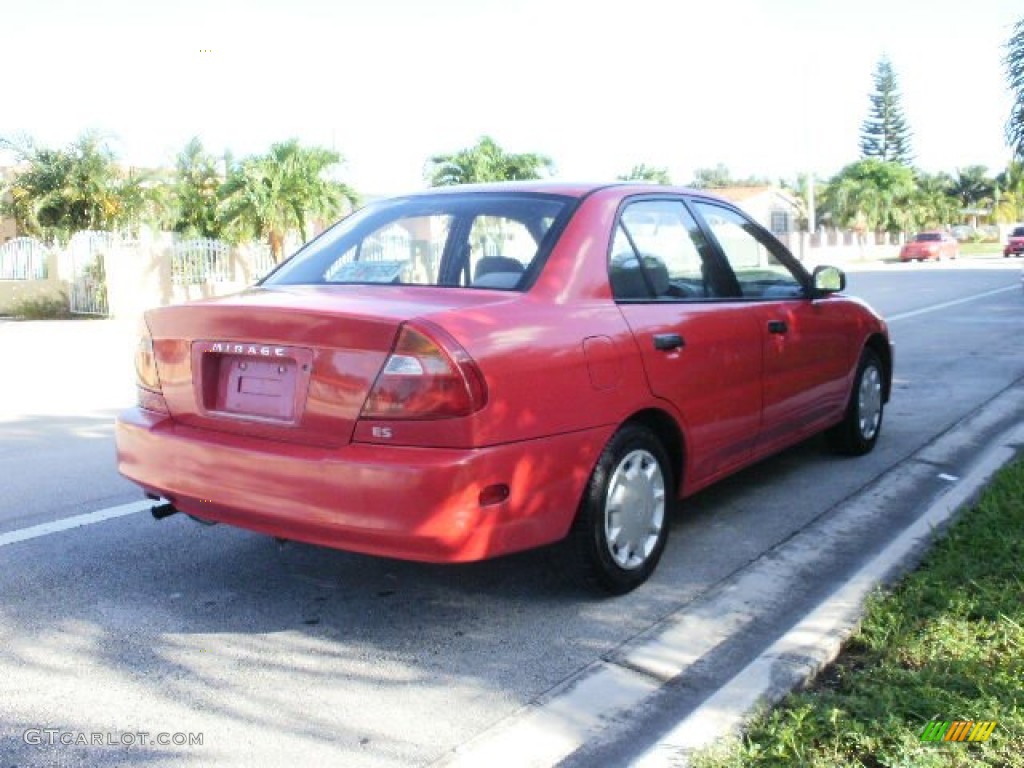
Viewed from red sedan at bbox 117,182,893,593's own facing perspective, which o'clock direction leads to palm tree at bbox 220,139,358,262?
The palm tree is roughly at 10 o'clock from the red sedan.

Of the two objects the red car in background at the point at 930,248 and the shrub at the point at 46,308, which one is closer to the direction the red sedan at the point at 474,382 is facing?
the red car in background

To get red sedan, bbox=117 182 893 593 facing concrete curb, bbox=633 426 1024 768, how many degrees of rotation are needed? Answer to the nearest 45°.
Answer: approximately 90° to its right

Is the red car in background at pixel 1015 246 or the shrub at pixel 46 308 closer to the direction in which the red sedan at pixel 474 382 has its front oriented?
the red car in background

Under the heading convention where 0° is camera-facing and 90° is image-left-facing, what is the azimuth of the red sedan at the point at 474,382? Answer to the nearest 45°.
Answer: approximately 225°

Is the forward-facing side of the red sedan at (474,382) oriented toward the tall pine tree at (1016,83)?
yes

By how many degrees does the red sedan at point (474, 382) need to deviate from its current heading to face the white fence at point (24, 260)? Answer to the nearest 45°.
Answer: approximately 90° to its left

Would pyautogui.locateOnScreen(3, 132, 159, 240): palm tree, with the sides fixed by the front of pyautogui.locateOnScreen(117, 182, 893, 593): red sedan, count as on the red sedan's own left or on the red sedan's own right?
on the red sedan's own left

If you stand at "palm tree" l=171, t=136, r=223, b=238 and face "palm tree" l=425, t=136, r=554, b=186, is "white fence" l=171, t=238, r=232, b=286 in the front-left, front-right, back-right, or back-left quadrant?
back-right

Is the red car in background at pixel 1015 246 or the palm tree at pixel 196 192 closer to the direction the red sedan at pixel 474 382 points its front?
the red car in background
